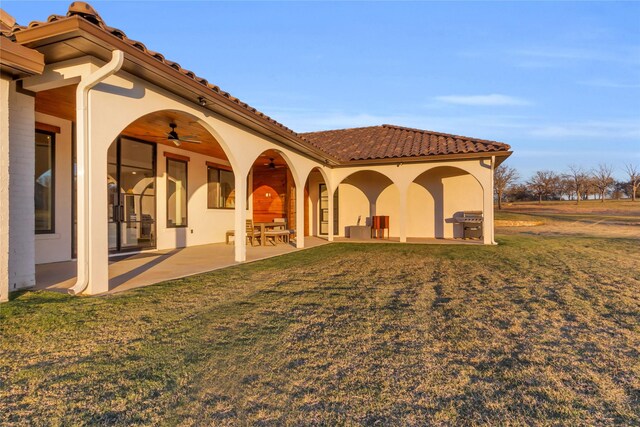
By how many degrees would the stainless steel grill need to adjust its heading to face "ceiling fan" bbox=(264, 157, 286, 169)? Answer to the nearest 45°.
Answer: approximately 90° to its right

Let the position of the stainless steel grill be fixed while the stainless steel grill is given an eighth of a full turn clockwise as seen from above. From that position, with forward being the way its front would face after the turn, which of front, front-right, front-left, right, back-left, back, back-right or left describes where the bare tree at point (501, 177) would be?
back-right

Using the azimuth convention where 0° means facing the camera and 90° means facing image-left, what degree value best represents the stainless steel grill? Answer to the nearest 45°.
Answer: approximately 0°

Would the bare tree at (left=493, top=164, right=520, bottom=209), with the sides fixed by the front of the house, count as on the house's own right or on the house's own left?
on the house's own left

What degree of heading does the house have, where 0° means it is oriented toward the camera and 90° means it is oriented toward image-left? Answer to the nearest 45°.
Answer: approximately 315°
